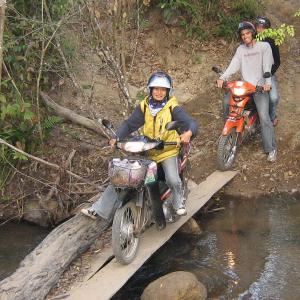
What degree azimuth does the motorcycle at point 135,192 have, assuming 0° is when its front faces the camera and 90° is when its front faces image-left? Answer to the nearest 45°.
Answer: approximately 45°

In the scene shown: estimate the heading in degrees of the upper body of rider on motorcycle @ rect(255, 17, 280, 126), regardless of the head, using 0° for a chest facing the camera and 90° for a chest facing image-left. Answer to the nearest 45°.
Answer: approximately 45°

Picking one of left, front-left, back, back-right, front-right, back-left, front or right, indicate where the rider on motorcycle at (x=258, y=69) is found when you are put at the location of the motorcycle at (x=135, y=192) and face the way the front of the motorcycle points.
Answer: back

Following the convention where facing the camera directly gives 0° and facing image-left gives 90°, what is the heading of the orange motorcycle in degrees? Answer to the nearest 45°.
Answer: approximately 45°

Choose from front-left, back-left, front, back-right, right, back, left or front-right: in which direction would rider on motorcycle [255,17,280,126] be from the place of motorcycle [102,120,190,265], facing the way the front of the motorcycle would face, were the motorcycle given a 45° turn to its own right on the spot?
back-right

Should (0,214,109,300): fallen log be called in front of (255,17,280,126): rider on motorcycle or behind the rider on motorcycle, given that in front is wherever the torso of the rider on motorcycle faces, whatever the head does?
in front

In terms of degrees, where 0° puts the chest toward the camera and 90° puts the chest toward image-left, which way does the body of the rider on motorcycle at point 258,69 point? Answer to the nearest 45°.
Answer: approximately 45°

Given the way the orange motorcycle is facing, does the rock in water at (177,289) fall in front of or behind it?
in front

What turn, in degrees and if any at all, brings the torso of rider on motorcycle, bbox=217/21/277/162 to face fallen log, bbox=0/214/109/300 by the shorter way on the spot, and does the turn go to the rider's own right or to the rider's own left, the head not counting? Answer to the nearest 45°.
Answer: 0° — they already face it

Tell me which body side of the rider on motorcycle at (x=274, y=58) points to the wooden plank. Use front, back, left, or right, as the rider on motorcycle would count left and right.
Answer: front
